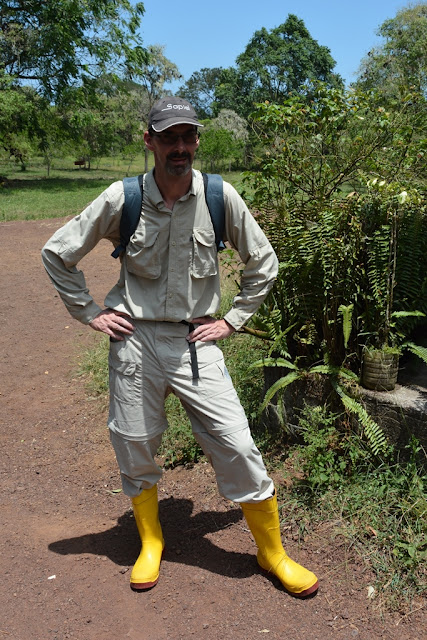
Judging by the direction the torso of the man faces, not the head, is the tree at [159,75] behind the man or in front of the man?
behind

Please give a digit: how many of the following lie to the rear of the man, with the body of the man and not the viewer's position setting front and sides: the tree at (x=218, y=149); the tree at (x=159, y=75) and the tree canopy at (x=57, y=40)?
3

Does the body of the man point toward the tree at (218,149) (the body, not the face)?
no

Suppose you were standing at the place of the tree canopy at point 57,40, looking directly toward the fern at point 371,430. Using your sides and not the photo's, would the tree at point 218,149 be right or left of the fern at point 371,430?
left

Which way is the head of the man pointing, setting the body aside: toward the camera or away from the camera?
toward the camera

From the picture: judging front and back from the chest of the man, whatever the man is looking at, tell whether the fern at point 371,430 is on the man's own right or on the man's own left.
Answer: on the man's own left

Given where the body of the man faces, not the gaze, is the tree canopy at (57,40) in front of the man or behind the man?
behind

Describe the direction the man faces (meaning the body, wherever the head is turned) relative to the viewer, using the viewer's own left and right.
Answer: facing the viewer

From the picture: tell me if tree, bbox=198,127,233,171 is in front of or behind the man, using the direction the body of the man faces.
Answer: behind
